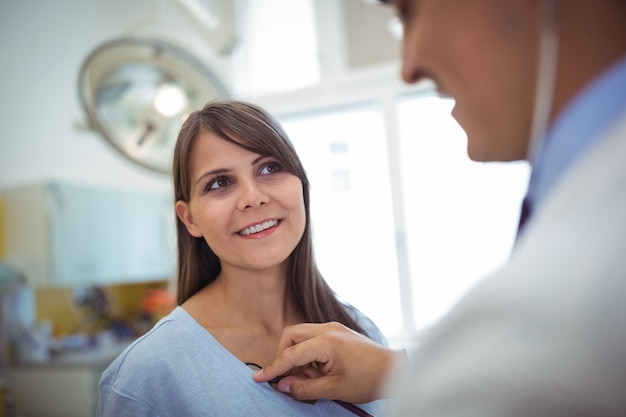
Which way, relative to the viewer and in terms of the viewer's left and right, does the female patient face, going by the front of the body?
facing the viewer and to the right of the viewer

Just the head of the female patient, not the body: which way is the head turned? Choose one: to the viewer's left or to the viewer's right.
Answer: to the viewer's right
